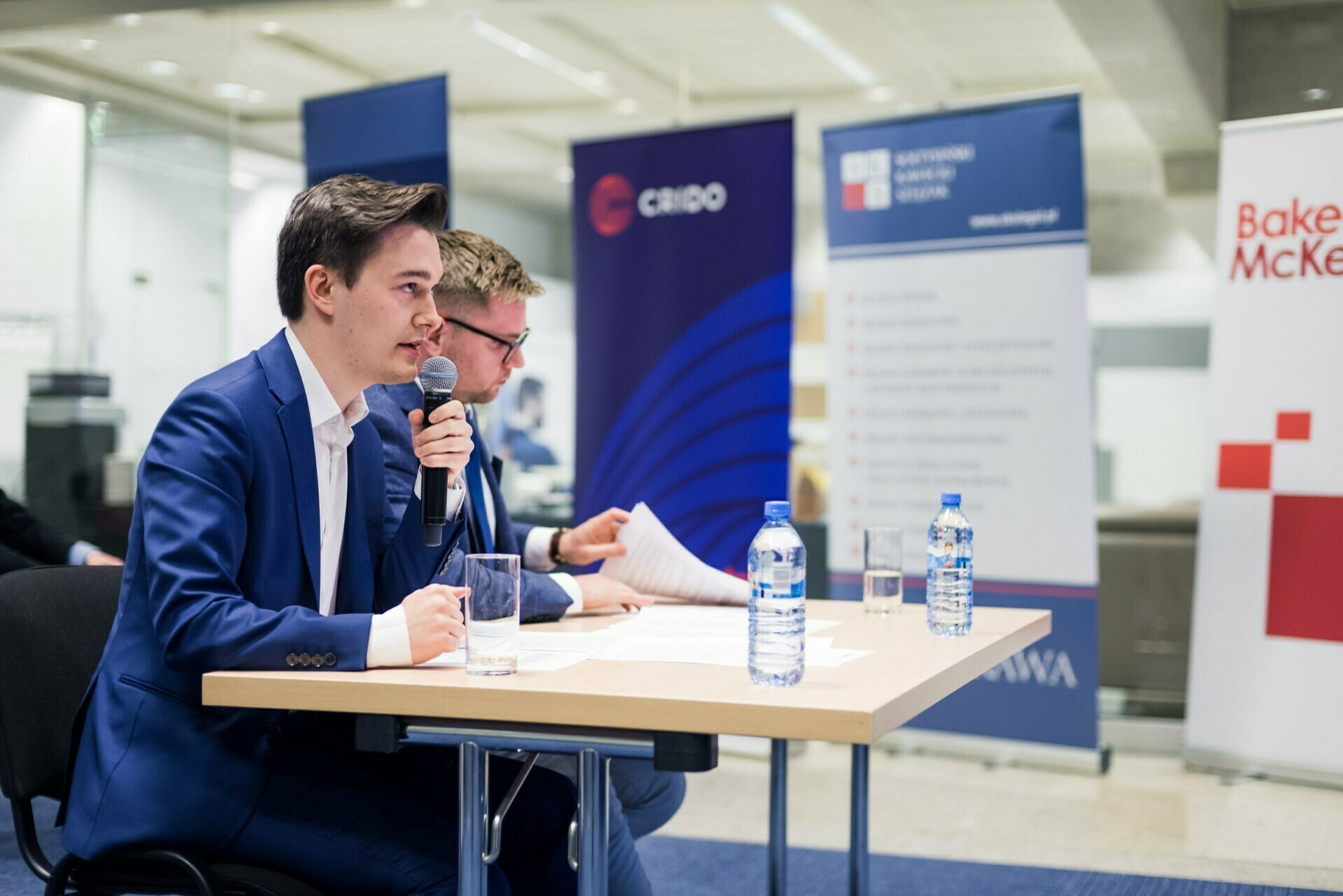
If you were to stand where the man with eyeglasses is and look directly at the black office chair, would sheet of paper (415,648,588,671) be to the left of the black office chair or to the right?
left

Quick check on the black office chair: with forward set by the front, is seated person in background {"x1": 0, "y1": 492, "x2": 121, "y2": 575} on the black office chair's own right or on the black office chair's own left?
on the black office chair's own left

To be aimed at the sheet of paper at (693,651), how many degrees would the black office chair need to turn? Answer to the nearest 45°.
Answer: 0° — it already faces it

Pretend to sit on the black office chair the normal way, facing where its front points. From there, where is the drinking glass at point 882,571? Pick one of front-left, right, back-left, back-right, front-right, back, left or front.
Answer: front

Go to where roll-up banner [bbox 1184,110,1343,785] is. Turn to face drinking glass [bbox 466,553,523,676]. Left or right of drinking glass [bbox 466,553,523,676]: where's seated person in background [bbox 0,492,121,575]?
right

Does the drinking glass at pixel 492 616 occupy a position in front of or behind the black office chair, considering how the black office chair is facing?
in front

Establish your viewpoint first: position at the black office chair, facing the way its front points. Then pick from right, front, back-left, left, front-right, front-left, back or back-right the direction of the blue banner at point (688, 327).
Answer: front-left

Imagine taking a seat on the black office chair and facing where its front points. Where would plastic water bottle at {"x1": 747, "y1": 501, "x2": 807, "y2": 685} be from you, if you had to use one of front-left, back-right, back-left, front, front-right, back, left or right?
front-right

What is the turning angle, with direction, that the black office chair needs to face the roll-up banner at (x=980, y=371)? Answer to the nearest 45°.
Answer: approximately 45° to its left

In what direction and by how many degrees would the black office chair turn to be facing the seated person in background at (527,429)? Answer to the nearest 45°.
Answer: approximately 90° to its left

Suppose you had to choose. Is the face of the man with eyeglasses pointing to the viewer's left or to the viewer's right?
to the viewer's right

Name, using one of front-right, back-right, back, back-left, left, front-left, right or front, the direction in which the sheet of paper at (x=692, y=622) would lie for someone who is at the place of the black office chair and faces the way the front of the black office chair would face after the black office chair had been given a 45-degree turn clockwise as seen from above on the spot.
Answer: front-left

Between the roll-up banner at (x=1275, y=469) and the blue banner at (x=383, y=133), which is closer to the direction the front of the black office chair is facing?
the roll-up banner

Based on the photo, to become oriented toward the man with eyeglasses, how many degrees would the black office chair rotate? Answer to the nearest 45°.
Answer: approximately 45° to its left

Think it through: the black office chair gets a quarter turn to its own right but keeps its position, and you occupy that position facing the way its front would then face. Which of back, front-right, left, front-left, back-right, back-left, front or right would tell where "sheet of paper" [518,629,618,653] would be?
left

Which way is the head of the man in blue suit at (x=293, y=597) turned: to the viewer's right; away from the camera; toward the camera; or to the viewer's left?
to the viewer's right

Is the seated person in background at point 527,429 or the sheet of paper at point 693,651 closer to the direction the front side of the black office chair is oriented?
the sheet of paper

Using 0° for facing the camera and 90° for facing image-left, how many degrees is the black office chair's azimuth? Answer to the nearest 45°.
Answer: approximately 270°
